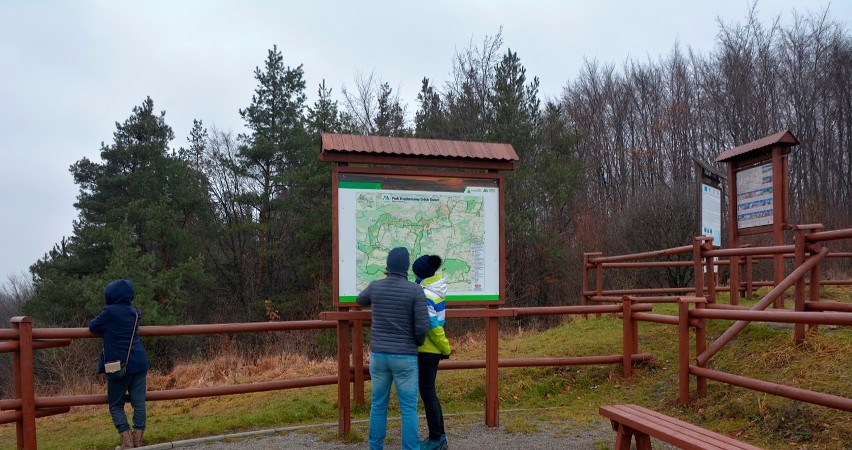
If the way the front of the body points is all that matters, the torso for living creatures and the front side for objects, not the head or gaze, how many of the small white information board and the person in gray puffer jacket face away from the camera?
1

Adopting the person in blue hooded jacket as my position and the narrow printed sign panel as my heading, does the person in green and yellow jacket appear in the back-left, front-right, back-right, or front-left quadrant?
front-right

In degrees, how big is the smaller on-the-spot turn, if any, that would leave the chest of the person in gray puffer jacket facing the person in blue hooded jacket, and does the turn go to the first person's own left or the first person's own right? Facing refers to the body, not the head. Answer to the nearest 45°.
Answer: approximately 90° to the first person's own left

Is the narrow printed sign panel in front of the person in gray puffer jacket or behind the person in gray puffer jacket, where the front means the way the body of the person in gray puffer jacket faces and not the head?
in front

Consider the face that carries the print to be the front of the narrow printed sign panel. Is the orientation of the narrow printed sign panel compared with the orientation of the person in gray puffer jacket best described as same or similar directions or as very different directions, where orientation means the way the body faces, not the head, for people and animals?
very different directions

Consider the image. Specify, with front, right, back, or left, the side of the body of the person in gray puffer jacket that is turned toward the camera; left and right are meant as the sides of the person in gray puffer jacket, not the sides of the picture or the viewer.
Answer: back

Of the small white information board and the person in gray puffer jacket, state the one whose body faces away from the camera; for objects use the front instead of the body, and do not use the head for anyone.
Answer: the person in gray puffer jacket

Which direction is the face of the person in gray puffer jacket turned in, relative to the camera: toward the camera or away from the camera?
away from the camera

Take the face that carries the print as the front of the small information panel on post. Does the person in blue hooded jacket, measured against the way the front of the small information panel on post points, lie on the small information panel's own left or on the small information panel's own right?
on the small information panel's own right

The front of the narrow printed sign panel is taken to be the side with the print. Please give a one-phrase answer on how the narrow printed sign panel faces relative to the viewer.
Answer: facing the viewer and to the right of the viewer

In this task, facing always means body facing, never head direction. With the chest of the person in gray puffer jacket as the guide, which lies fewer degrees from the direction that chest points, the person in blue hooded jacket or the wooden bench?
the person in blue hooded jacket

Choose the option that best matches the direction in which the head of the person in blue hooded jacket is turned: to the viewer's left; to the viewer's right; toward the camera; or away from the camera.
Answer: away from the camera
